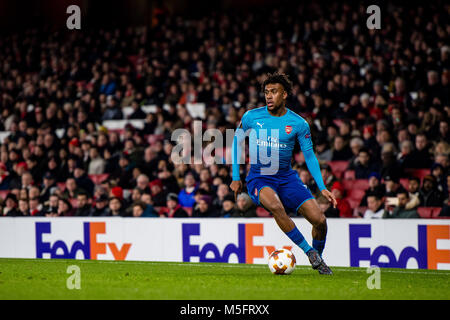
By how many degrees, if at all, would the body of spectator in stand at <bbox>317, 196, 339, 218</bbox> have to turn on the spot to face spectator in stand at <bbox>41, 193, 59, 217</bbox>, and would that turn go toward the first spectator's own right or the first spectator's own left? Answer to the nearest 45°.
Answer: approximately 45° to the first spectator's own right

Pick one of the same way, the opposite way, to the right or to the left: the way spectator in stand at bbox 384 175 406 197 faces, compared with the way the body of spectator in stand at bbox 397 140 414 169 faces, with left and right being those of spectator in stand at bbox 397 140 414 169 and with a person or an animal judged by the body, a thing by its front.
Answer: the same way

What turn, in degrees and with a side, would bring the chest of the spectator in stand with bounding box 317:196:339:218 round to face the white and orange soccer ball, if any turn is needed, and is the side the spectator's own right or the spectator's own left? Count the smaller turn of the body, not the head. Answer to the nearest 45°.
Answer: approximately 45° to the spectator's own left

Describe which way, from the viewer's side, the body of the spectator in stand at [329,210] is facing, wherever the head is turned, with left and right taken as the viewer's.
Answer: facing the viewer and to the left of the viewer

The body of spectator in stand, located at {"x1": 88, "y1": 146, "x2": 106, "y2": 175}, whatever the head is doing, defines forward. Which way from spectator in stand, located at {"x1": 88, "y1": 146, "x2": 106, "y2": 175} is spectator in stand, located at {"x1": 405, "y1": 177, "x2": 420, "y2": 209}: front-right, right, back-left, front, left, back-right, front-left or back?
left

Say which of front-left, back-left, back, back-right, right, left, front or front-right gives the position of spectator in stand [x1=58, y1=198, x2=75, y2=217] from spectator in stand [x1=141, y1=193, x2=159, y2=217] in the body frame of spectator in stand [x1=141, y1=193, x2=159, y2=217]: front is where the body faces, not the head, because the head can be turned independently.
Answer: right

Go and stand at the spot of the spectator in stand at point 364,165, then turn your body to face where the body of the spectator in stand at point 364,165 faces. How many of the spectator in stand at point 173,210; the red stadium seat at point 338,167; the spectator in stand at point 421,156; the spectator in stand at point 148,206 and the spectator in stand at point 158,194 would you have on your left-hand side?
1

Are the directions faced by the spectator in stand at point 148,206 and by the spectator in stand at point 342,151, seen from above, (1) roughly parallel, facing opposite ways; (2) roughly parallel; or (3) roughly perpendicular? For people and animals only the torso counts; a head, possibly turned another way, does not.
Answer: roughly parallel

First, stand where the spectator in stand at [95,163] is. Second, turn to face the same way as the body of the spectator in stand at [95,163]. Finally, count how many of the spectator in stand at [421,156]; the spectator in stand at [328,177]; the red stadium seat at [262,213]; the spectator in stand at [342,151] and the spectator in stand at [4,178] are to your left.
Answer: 4

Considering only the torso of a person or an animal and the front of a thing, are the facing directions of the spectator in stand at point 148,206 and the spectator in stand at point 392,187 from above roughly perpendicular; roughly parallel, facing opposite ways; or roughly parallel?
roughly parallel

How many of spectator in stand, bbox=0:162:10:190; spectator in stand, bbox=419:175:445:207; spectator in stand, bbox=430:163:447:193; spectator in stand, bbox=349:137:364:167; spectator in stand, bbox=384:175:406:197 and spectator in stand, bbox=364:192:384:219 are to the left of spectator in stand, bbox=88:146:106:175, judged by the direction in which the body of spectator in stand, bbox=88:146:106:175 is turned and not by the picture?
5

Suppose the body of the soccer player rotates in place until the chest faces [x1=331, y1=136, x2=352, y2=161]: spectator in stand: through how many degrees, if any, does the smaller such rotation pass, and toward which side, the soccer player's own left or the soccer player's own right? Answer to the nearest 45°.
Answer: approximately 180°

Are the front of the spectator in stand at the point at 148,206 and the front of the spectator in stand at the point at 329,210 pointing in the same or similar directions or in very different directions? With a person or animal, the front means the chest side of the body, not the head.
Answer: same or similar directions

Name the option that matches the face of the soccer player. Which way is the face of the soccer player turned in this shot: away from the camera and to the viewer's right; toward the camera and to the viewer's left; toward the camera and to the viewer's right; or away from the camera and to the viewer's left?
toward the camera and to the viewer's left

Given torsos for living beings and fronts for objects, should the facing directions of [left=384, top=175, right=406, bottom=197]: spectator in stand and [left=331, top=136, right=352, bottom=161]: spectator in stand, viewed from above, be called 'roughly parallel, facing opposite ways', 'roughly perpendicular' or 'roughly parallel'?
roughly parallel

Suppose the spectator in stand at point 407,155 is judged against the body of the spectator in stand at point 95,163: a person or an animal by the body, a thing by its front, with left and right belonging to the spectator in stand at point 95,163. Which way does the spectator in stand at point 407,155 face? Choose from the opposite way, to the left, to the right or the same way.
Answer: the same way

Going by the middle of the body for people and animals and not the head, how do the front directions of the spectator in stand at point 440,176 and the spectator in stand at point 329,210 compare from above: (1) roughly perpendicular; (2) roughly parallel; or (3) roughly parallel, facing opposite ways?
roughly parallel

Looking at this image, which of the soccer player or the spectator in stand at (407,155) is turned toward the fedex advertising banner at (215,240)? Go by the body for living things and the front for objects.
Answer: the spectator in stand
